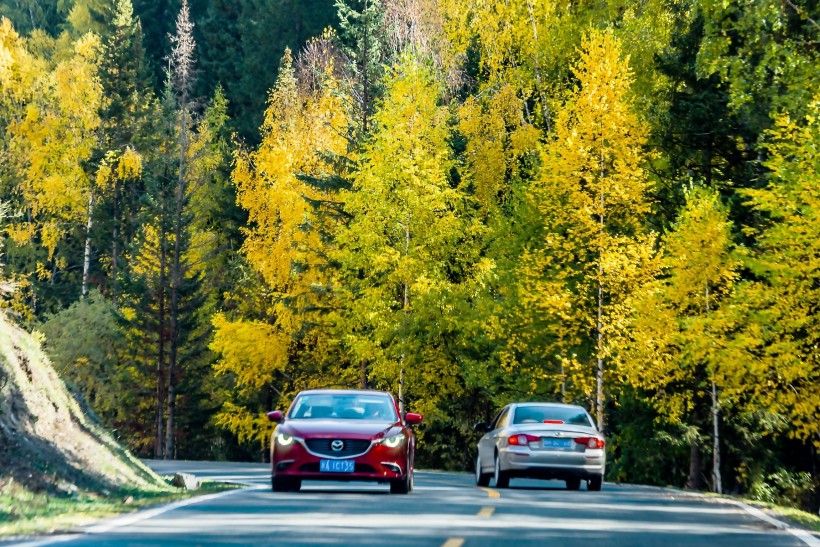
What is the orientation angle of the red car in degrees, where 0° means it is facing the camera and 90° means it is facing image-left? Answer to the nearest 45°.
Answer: approximately 0°

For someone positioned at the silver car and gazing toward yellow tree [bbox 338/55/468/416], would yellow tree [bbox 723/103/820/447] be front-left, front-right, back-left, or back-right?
front-right

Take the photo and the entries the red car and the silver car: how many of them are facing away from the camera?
1

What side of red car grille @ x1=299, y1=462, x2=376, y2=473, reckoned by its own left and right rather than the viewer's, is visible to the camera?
front

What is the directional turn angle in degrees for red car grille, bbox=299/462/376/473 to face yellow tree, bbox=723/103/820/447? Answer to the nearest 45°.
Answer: approximately 135° to its left

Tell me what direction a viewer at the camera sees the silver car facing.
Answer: facing away from the viewer

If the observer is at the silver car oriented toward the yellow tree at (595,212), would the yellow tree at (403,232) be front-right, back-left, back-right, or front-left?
front-left

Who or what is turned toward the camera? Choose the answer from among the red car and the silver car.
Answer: the red car

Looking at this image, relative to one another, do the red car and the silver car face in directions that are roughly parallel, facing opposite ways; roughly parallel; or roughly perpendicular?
roughly parallel, facing opposite ways

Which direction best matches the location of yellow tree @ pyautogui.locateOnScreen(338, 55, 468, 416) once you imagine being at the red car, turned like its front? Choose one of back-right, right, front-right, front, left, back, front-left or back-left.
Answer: back
